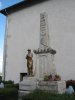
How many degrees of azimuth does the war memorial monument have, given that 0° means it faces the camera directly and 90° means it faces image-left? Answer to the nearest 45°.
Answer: approximately 45°

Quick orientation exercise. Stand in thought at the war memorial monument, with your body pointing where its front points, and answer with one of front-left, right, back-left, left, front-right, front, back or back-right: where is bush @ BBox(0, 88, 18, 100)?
front
